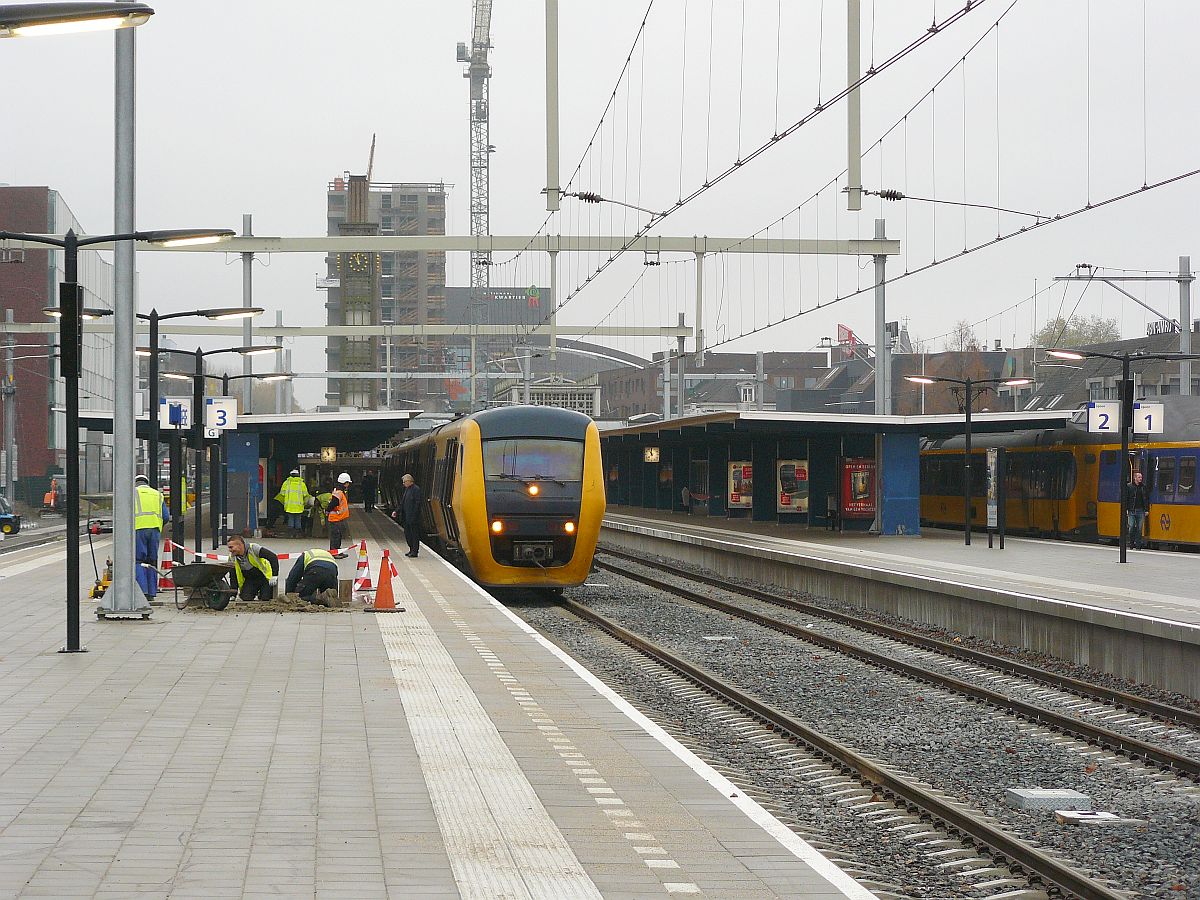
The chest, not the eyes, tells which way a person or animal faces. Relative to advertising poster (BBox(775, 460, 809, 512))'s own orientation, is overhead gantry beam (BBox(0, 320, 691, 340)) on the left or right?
on its right

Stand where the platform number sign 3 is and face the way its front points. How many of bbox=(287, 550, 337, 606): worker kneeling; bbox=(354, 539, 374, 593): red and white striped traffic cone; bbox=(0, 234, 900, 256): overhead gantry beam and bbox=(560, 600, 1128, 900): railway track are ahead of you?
3
